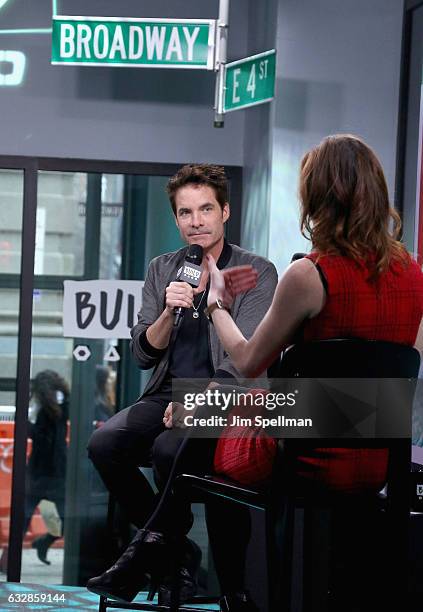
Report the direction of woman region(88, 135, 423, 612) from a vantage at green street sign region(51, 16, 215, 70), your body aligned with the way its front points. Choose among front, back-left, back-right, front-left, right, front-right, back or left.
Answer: front

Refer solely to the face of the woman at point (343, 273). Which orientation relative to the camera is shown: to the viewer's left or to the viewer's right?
to the viewer's left

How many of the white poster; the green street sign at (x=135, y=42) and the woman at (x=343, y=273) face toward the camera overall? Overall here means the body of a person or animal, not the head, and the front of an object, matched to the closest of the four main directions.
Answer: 2

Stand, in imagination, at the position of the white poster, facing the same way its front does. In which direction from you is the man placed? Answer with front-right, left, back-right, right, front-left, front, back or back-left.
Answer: front

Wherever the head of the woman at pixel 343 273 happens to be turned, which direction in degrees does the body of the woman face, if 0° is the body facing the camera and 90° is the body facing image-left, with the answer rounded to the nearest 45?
approximately 135°

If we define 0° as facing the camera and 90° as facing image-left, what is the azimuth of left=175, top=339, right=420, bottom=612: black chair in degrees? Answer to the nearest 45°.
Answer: approximately 135°

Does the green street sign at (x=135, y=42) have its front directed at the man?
yes

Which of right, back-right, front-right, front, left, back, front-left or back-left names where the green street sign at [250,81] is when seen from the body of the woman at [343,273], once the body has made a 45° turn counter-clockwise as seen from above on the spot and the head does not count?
right

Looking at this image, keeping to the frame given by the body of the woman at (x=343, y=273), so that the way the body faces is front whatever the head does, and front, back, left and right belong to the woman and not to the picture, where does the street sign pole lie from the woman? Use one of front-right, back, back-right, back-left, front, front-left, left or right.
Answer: front-right

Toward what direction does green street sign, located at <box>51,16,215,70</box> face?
toward the camera

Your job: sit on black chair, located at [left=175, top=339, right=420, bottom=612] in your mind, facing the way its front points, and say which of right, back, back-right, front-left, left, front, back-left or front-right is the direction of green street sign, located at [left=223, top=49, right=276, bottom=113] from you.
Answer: front-right

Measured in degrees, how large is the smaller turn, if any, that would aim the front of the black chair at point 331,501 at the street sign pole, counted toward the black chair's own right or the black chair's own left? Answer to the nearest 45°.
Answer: approximately 45° to the black chair's own right
